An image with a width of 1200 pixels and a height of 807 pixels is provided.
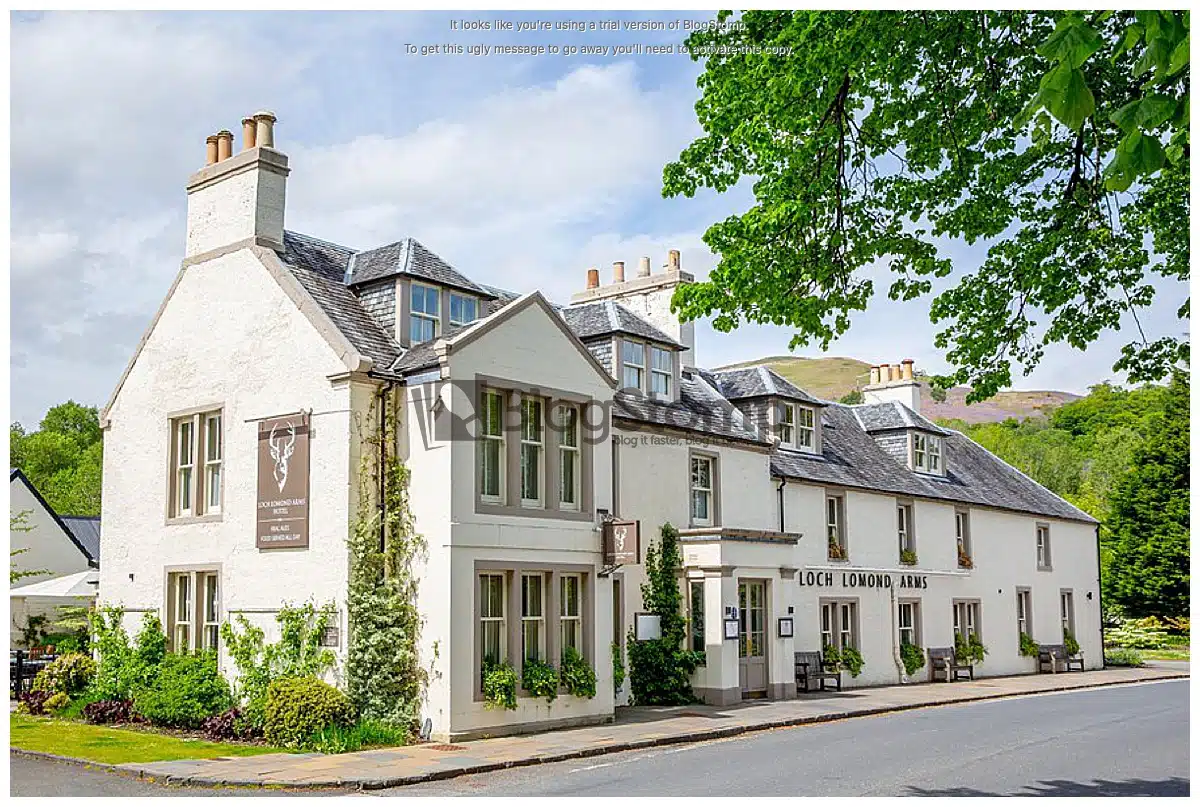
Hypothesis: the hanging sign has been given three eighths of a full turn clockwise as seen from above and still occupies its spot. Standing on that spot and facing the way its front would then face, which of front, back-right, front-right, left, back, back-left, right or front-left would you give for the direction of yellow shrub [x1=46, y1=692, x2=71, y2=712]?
front-left

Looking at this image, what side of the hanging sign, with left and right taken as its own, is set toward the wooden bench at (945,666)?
back

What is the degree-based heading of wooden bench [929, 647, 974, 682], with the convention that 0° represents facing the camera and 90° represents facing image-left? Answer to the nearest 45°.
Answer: approximately 315°

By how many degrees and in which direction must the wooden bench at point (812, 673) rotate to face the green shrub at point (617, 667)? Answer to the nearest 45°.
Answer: approximately 90° to its right

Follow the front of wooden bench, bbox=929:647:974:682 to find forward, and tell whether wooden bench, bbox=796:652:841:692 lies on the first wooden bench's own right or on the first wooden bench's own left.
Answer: on the first wooden bench's own right

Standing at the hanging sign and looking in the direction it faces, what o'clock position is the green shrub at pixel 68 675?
The green shrub is roughly at 3 o'clock from the hanging sign.

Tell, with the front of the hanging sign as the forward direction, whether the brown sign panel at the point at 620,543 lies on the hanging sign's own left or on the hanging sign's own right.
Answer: on the hanging sign's own left

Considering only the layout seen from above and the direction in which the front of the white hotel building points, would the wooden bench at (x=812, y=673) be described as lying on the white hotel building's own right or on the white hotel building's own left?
on the white hotel building's own left

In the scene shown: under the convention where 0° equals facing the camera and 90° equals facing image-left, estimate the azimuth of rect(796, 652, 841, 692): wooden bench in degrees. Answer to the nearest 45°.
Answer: approximately 315°

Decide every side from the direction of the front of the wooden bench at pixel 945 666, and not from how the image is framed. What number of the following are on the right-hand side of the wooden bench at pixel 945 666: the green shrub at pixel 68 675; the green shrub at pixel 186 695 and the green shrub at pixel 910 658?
3

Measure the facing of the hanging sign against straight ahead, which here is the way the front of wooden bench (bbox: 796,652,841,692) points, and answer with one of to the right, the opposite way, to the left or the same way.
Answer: to the right
